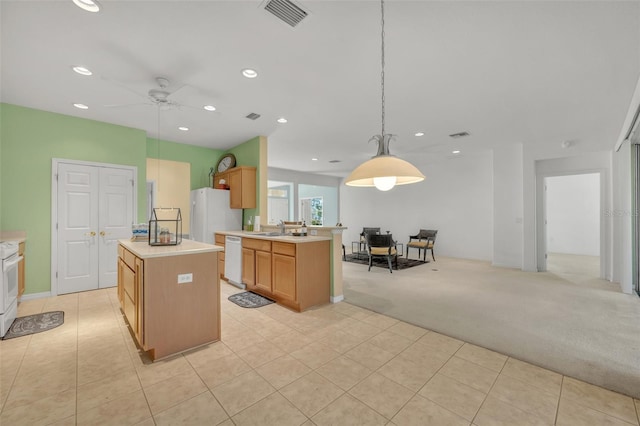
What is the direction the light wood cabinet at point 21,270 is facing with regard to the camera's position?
facing to the right of the viewer

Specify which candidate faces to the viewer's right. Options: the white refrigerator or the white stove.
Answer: the white stove

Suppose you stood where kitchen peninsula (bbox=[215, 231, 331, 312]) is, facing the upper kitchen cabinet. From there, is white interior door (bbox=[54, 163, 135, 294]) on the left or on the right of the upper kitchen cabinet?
left

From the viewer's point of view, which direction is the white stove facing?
to the viewer's right

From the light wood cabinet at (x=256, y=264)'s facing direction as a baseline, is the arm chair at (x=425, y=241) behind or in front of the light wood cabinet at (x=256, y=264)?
behind

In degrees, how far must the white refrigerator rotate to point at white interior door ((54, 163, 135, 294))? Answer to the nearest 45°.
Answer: approximately 45° to its right

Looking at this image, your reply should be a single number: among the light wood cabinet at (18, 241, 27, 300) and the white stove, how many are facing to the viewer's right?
2

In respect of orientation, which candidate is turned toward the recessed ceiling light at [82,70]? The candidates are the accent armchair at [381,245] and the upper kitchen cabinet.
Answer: the upper kitchen cabinet
